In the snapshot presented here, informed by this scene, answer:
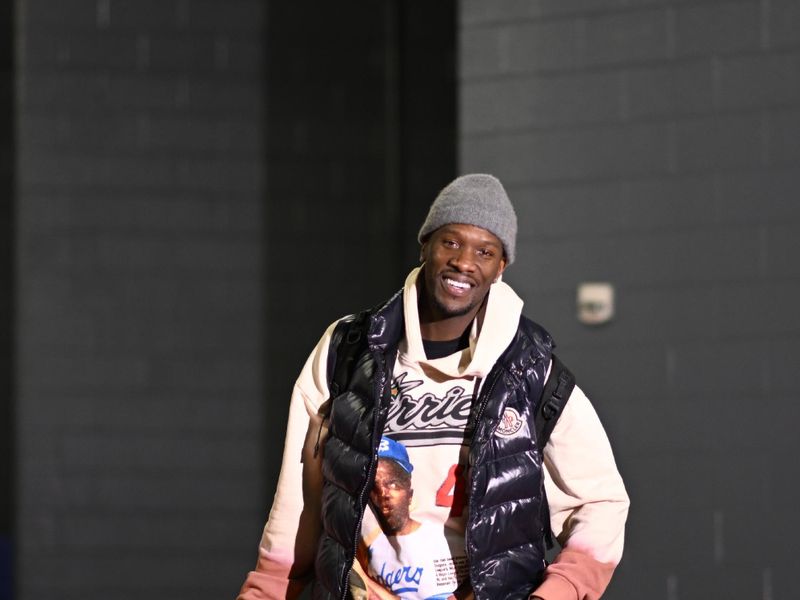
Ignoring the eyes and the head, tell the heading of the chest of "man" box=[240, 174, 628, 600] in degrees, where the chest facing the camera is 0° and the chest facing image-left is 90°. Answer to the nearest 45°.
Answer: approximately 0°

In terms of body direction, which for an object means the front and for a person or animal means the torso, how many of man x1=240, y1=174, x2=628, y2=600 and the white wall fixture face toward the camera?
2

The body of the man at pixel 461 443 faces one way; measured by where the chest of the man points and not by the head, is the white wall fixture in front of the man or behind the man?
behind

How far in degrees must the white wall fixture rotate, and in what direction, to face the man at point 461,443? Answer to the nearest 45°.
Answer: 0° — it already faces them
